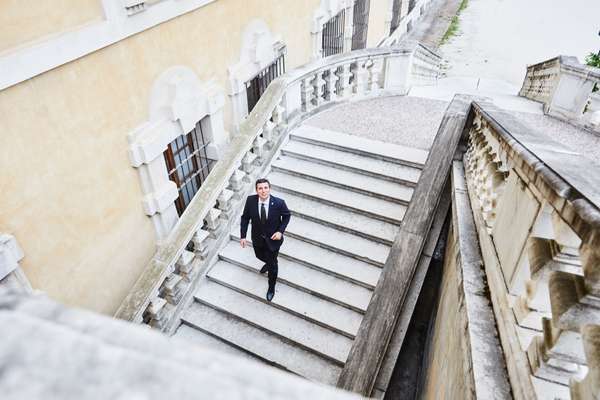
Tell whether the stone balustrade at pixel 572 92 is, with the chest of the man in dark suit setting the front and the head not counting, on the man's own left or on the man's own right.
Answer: on the man's own left

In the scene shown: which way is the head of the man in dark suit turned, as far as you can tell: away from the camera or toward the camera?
toward the camera

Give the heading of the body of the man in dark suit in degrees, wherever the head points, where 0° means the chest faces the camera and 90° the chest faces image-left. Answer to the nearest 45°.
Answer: approximately 0°

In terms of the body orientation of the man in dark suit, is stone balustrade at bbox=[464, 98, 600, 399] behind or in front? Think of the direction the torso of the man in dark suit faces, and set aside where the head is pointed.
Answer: in front
